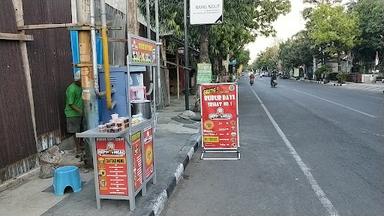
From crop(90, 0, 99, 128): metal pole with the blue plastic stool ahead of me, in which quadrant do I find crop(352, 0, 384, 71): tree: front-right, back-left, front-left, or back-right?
back-left

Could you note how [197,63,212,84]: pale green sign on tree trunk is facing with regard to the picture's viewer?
facing the viewer

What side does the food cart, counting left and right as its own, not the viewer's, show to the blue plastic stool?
back

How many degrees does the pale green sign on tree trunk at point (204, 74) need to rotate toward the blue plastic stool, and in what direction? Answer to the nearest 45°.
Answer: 0° — it already faces it

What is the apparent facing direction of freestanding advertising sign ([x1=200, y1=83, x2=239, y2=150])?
toward the camera

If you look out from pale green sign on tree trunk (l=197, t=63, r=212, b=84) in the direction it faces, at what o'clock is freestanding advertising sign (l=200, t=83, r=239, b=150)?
freestanding advertising sign (l=200, t=83, r=239, b=150) is roughly at 12 o'clock from pale green sign on tree trunk (l=197, t=63, r=212, b=84).

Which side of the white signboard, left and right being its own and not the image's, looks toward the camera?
front

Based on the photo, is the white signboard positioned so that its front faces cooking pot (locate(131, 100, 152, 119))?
yes

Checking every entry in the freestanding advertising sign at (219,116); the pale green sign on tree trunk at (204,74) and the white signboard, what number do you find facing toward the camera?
3

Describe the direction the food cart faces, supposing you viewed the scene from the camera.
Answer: facing the viewer and to the right of the viewer

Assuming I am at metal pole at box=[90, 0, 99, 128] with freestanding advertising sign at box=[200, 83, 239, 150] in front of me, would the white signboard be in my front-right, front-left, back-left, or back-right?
front-left

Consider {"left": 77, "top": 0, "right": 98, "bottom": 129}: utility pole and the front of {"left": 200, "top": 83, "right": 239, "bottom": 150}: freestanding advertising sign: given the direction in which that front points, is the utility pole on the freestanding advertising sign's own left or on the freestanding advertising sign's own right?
on the freestanding advertising sign's own right

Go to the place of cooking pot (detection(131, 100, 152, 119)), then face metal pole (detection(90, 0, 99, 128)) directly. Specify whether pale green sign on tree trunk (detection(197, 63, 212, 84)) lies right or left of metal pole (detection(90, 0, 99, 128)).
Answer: right

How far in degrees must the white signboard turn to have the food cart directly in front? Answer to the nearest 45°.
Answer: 0° — it already faces it

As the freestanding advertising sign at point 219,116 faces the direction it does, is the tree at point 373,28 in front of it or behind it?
behind
